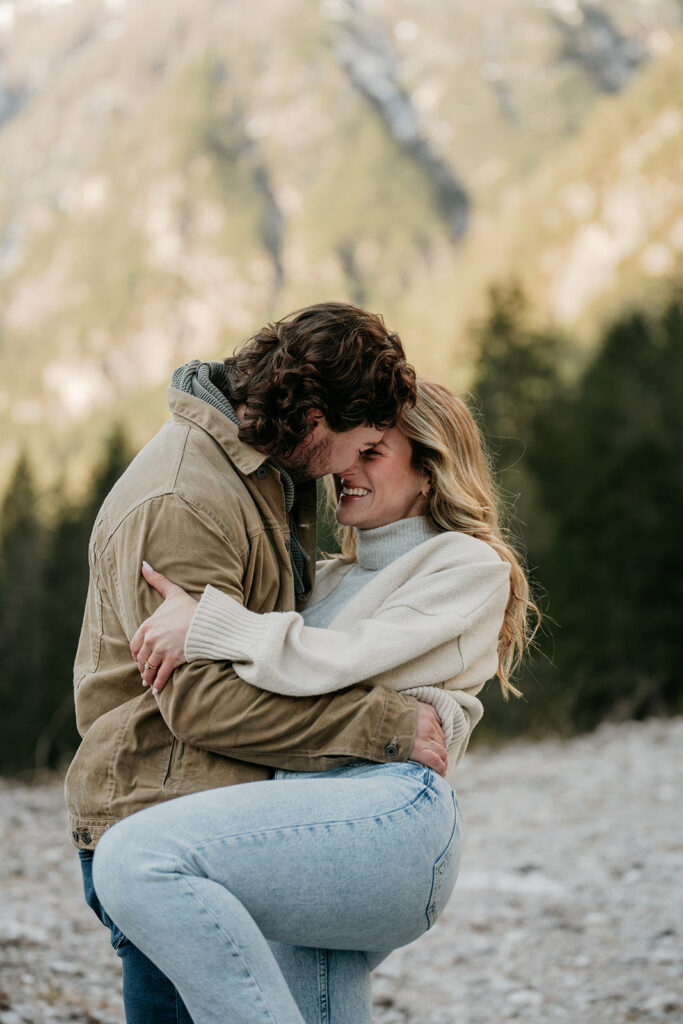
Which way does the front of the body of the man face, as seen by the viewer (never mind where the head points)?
to the viewer's right

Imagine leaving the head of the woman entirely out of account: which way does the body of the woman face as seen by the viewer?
to the viewer's left

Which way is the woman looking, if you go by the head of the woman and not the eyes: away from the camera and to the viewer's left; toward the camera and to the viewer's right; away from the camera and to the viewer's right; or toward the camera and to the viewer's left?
toward the camera and to the viewer's left

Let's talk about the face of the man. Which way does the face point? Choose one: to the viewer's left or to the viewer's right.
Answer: to the viewer's right
